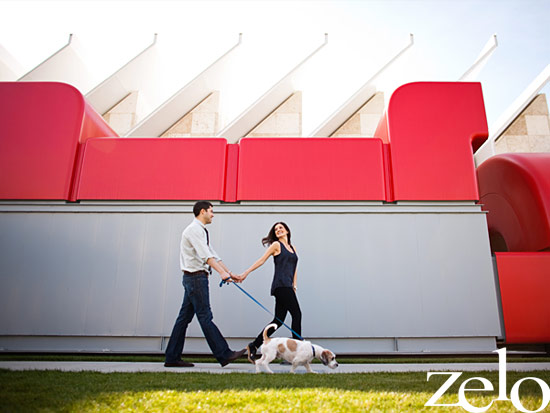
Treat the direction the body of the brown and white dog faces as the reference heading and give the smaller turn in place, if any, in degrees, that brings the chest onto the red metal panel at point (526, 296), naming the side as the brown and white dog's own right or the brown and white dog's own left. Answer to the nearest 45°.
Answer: approximately 45° to the brown and white dog's own left

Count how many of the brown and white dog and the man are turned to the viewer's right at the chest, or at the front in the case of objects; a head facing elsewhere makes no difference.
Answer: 2

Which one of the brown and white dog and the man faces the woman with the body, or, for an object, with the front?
the man

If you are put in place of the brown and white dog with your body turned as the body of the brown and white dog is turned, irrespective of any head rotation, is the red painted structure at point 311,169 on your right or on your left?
on your left

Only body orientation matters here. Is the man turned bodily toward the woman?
yes

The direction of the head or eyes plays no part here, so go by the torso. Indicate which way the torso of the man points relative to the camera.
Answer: to the viewer's right

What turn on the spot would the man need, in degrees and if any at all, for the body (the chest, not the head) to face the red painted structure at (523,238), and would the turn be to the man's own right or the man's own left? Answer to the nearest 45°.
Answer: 0° — they already face it

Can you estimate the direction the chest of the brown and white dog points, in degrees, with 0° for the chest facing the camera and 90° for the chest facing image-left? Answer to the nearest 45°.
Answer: approximately 270°

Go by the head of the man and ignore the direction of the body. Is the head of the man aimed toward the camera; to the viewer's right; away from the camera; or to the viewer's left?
to the viewer's right
